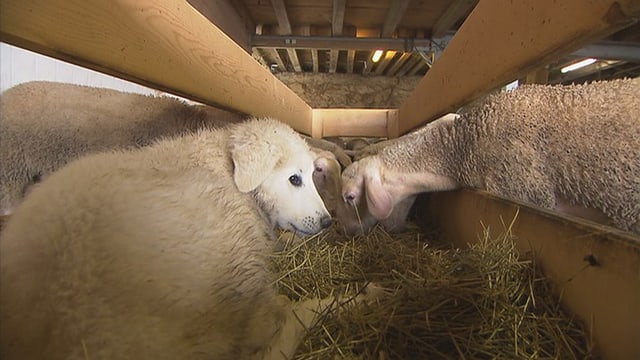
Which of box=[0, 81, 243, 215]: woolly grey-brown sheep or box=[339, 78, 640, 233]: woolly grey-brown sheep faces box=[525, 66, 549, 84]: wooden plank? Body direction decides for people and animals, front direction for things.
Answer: box=[0, 81, 243, 215]: woolly grey-brown sheep

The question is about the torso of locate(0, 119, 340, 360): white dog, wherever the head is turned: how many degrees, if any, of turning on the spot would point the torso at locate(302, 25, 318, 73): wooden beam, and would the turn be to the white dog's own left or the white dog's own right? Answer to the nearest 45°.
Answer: approximately 45° to the white dog's own left

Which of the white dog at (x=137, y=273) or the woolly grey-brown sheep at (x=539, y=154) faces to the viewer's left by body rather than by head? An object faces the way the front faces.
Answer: the woolly grey-brown sheep at (x=539, y=154)

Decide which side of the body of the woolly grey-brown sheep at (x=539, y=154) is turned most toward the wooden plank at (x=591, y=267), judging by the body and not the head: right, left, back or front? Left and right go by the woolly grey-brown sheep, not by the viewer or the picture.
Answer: left

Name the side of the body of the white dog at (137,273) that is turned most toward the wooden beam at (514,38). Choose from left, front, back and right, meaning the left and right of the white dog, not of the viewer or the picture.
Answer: front

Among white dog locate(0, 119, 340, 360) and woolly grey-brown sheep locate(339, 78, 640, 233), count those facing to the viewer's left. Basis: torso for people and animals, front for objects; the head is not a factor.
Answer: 1

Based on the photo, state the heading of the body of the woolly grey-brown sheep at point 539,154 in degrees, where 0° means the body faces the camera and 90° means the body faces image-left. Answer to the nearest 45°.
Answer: approximately 90°

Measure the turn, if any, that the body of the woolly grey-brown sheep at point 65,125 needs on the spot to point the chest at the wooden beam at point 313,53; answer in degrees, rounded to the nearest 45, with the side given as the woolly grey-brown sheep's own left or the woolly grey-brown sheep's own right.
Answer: approximately 45° to the woolly grey-brown sheep's own left

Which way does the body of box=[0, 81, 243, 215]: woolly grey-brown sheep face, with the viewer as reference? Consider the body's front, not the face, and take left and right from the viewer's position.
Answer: facing to the right of the viewer
